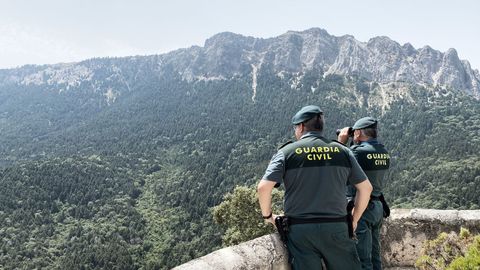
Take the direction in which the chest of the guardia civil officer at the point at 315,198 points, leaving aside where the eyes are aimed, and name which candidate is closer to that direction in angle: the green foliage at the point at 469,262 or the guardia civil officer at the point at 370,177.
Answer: the guardia civil officer

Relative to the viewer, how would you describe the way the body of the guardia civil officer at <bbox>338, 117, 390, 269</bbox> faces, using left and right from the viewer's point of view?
facing away from the viewer and to the left of the viewer

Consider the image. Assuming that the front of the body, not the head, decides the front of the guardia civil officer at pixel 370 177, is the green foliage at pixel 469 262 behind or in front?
behind

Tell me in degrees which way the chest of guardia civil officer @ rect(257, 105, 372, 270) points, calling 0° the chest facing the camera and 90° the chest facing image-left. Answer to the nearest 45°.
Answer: approximately 180°

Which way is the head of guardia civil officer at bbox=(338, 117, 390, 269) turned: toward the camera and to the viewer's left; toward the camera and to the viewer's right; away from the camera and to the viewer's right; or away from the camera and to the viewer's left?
away from the camera and to the viewer's left

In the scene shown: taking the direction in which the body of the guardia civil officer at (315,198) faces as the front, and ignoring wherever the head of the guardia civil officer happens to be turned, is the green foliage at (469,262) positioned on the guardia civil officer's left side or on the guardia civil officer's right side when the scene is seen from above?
on the guardia civil officer's right side

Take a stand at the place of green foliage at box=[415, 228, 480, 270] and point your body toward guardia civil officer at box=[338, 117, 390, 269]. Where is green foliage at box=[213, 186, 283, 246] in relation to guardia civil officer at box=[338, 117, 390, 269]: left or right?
right
